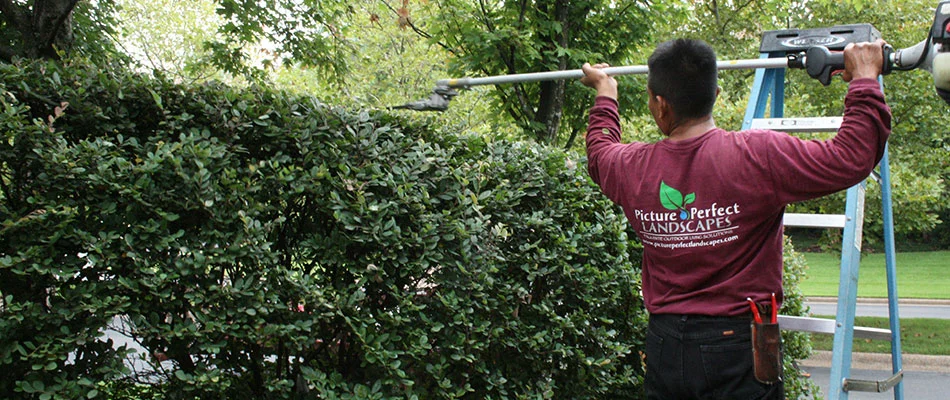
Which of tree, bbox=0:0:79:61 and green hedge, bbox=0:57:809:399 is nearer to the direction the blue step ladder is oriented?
the green hedge

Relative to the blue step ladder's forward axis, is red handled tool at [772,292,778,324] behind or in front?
in front

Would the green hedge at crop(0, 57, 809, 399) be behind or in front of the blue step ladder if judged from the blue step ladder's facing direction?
in front

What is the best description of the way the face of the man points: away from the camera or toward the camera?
away from the camera

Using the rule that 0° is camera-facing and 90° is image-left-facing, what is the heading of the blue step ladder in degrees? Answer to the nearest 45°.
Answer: approximately 45°

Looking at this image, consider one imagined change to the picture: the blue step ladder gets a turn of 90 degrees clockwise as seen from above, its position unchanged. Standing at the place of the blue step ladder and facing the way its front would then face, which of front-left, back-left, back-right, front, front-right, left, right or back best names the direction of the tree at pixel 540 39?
front
